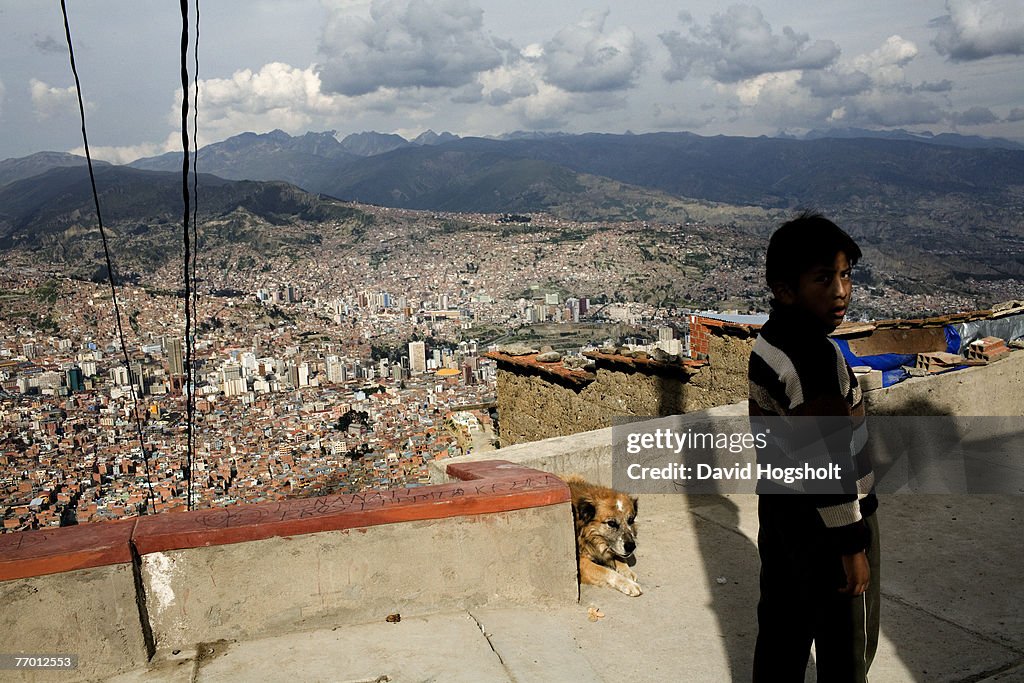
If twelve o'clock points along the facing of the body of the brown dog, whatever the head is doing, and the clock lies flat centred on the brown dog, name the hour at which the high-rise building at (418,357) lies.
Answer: The high-rise building is roughly at 7 o'clock from the brown dog.

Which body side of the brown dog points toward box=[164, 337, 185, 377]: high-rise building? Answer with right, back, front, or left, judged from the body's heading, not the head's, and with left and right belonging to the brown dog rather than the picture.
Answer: back

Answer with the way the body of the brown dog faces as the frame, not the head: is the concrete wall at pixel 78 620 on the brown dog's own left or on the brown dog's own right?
on the brown dog's own right

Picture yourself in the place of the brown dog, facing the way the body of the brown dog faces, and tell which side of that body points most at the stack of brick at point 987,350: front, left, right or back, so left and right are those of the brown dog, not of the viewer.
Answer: left

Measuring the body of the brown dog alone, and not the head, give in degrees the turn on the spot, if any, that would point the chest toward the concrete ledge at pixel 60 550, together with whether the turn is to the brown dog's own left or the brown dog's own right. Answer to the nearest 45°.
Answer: approximately 90° to the brown dog's own right

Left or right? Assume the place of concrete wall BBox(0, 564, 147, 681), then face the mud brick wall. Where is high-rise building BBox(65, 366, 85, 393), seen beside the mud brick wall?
left

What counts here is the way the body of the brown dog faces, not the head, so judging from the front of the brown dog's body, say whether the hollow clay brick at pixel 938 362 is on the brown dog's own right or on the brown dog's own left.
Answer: on the brown dog's own left

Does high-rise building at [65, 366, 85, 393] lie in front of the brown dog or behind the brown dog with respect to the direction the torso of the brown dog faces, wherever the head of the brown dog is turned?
behind

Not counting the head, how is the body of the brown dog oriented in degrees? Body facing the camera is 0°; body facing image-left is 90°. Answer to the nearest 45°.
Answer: approximately 315°

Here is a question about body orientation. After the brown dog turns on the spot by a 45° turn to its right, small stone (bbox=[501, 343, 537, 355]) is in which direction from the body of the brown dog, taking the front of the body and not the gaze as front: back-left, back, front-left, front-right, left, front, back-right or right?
back
